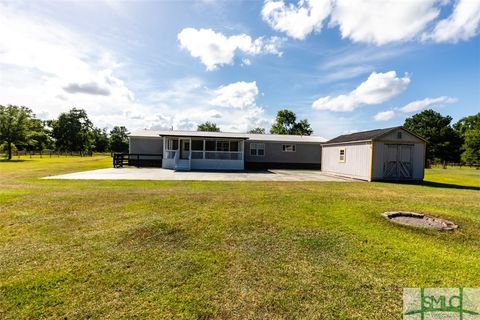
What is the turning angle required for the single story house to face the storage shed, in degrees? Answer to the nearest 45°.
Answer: approximately 45° to its left

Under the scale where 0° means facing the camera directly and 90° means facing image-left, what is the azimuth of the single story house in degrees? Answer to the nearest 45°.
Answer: approximately 0°

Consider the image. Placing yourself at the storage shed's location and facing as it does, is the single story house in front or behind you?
behind

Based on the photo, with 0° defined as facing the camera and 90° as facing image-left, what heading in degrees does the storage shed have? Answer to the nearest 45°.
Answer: approximately 315°
